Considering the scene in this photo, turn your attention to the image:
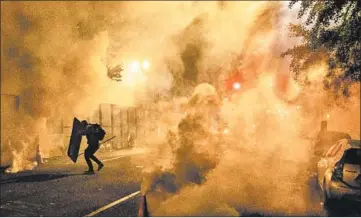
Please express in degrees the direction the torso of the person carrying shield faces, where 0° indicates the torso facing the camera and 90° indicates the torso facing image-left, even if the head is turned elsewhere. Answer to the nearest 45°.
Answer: approximately 90°
